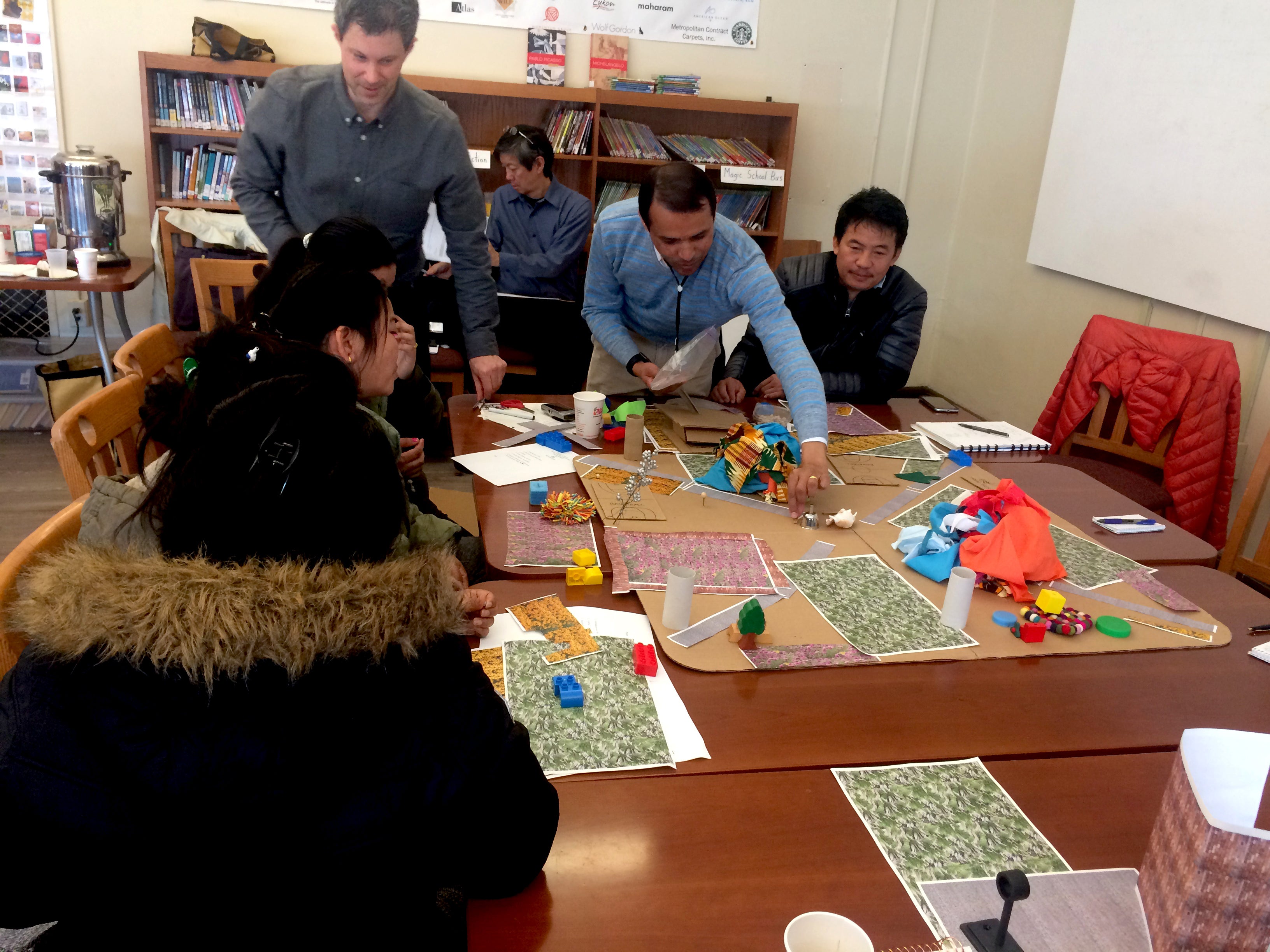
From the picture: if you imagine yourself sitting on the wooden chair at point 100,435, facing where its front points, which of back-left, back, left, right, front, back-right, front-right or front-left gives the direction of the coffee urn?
back-left

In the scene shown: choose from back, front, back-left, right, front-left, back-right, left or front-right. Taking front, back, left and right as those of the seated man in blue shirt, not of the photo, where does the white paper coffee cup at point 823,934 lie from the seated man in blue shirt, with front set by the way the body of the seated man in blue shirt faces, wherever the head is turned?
front-left

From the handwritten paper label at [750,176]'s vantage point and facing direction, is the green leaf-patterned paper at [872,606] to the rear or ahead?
ahead

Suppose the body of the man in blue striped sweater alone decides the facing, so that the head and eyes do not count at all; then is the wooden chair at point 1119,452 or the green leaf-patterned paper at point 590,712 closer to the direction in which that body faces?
the green leaf-patterned paper

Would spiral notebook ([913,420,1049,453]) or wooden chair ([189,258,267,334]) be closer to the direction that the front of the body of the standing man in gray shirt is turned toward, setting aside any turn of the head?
the spiral notebook

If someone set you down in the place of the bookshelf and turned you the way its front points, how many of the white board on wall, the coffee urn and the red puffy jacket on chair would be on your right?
1

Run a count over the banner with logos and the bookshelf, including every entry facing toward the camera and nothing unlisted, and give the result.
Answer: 2

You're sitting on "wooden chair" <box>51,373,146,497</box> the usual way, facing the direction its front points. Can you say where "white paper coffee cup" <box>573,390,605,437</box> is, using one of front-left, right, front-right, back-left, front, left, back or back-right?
front-left

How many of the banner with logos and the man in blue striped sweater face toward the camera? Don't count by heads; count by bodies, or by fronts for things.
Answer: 2

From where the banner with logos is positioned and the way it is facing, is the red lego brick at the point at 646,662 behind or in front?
in front

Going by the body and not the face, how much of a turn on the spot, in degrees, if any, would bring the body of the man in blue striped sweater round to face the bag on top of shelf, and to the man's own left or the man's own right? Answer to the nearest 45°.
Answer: approximately 135° to the man's own right
